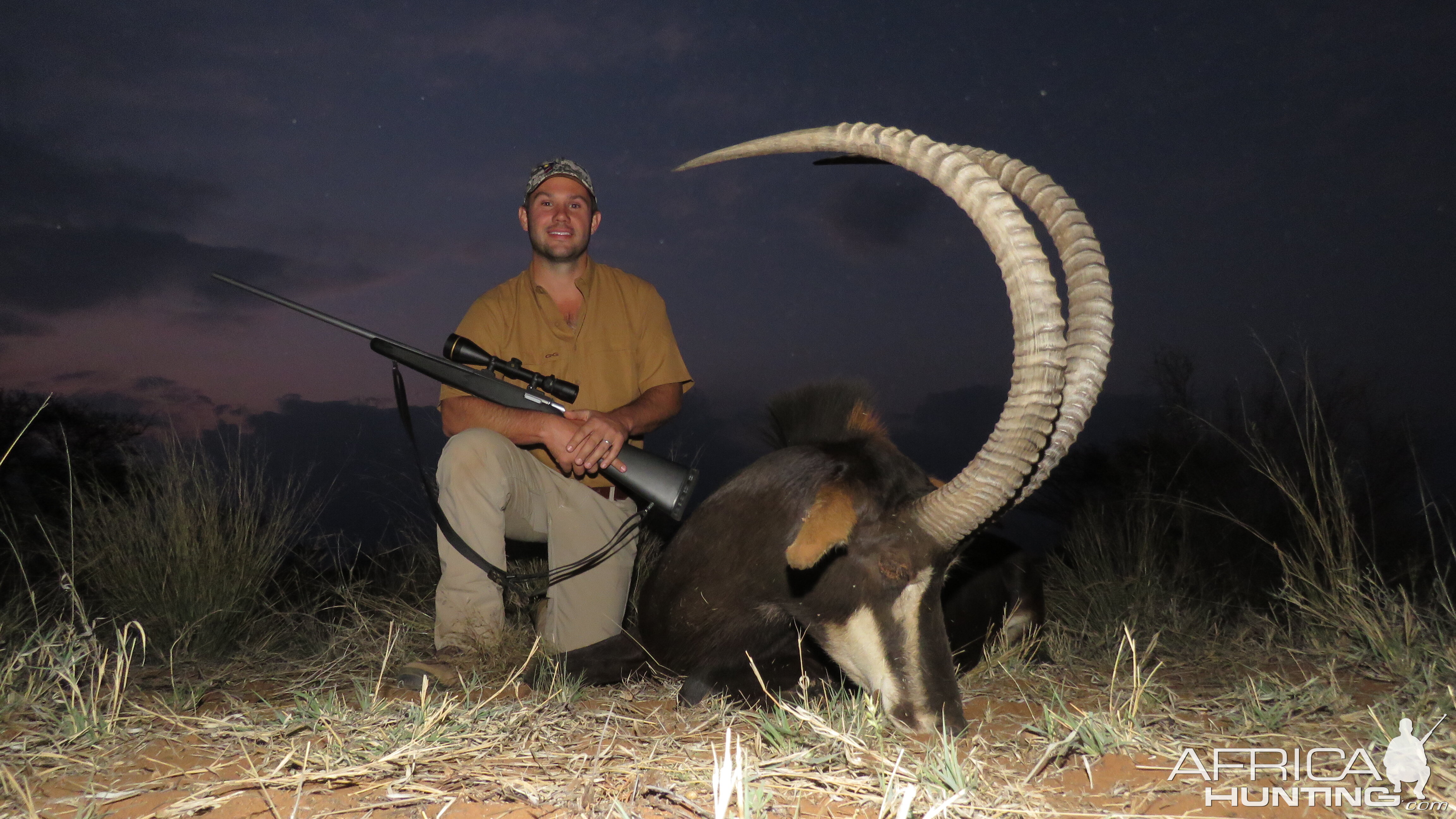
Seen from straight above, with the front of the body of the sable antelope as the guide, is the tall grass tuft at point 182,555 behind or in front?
behind

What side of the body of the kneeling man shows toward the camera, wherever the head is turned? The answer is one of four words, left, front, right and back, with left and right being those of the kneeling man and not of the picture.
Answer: front

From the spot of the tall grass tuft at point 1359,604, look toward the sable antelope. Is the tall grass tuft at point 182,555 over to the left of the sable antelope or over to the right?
right

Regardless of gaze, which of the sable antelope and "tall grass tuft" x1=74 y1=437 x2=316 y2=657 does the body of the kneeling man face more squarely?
the sable antelope

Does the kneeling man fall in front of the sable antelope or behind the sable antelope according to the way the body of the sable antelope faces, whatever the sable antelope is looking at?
behind

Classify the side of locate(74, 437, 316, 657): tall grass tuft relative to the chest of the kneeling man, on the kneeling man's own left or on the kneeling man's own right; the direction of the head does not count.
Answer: on the kneeling man's own right

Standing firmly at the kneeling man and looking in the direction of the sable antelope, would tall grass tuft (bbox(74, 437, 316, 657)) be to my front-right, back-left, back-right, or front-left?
back-right

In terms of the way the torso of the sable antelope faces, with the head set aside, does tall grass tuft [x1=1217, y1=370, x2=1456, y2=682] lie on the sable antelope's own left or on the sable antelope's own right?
on the sable antelope's own left

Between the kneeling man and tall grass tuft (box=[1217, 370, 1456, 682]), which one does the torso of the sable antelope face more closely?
the tall grass tuft

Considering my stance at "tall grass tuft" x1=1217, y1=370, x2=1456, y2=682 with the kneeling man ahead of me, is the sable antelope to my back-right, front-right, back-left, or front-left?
front-left

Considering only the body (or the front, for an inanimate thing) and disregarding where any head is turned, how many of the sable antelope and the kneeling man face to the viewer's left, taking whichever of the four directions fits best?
0
